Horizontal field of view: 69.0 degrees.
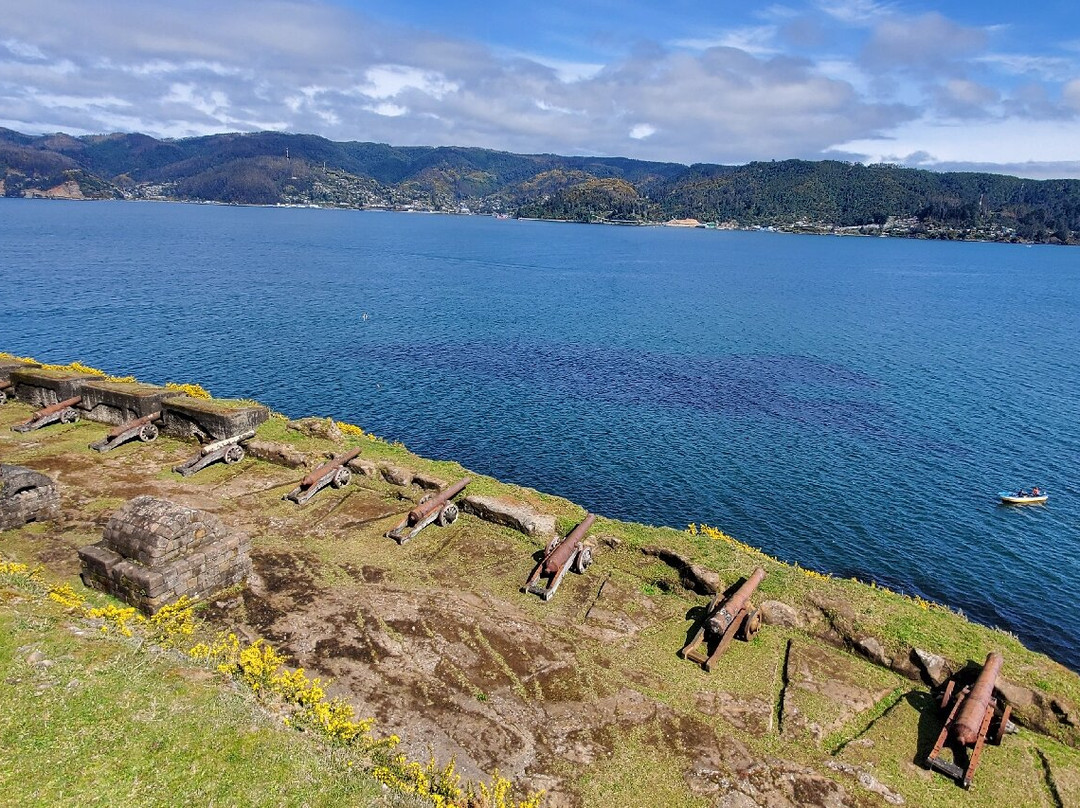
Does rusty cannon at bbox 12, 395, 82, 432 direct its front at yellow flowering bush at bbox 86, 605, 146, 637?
no

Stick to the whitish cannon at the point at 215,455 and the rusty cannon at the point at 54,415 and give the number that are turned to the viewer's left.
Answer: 0

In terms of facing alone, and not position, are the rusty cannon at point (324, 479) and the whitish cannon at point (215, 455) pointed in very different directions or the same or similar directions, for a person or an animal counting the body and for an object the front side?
same or similar directions

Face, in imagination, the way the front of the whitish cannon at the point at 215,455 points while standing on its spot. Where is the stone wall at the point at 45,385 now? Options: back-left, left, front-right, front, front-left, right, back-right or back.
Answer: left

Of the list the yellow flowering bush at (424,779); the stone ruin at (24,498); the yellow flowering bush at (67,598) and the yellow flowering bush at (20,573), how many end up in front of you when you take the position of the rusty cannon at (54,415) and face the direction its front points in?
0

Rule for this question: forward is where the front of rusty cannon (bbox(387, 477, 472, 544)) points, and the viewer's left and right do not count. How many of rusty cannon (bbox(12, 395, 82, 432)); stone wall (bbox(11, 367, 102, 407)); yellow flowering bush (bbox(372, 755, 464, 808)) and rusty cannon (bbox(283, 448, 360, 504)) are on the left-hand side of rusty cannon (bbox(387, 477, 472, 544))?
3

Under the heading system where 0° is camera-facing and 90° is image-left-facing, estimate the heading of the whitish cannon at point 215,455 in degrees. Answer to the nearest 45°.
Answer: approximately 225°

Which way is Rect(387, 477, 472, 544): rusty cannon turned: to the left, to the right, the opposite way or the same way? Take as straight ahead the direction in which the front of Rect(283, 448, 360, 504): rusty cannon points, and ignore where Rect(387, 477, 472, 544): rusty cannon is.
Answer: the same way

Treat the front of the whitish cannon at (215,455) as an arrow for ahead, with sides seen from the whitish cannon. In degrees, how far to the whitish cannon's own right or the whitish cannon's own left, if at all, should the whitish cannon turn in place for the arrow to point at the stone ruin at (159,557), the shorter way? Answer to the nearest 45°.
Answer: approximately 135° to the whitish cannon's own right

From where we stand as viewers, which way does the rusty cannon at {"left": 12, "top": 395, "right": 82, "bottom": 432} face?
facing away from the viewer and to the right of the viewer

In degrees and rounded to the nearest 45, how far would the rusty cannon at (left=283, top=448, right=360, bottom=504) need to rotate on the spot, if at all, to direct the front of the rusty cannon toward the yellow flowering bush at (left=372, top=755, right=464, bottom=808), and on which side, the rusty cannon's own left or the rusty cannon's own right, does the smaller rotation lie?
approximately 135° to the rusty cannon's own right

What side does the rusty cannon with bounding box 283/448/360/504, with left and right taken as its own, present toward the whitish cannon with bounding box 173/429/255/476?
left

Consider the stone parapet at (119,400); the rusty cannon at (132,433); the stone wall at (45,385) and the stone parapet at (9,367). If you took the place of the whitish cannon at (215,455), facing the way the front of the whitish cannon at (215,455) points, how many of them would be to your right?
0

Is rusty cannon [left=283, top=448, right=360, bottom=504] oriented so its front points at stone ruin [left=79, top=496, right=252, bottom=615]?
no

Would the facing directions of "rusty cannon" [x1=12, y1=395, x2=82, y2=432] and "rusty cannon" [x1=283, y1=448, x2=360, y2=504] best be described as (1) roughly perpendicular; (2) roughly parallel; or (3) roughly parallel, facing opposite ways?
roughly parallel

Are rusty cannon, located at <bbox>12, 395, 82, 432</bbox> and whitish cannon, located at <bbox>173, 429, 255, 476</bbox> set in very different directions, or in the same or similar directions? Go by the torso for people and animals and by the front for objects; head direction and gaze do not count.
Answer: same or similar directions

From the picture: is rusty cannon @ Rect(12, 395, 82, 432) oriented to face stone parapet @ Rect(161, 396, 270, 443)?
no

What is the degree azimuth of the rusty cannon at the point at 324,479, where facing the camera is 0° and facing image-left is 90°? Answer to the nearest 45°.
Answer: approximately 225°

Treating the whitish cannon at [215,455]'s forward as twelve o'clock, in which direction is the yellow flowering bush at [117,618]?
The yellow flowering bush is roughly at 5 o'clock from the whitish cannon.

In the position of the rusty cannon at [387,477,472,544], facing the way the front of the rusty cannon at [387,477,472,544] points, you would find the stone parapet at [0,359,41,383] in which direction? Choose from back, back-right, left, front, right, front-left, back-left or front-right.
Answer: left

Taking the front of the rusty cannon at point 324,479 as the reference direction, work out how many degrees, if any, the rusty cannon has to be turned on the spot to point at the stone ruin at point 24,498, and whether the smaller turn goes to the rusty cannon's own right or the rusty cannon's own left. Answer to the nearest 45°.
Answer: approximately 135° to the rusty cannon's own left

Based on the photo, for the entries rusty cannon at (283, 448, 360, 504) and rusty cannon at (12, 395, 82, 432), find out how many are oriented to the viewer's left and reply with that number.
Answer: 0

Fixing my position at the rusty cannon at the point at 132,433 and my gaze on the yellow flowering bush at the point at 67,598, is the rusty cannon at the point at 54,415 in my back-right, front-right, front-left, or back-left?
back-right
